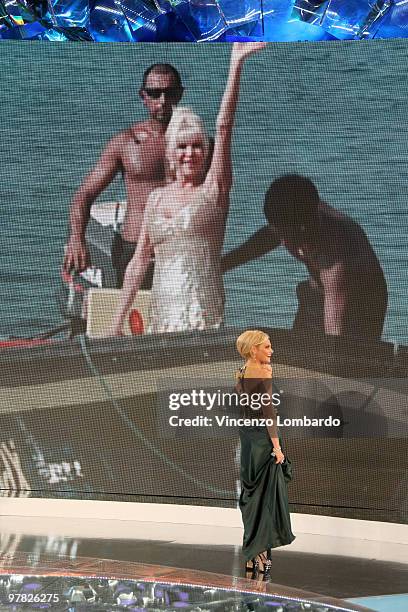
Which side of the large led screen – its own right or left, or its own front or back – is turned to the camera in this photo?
front
